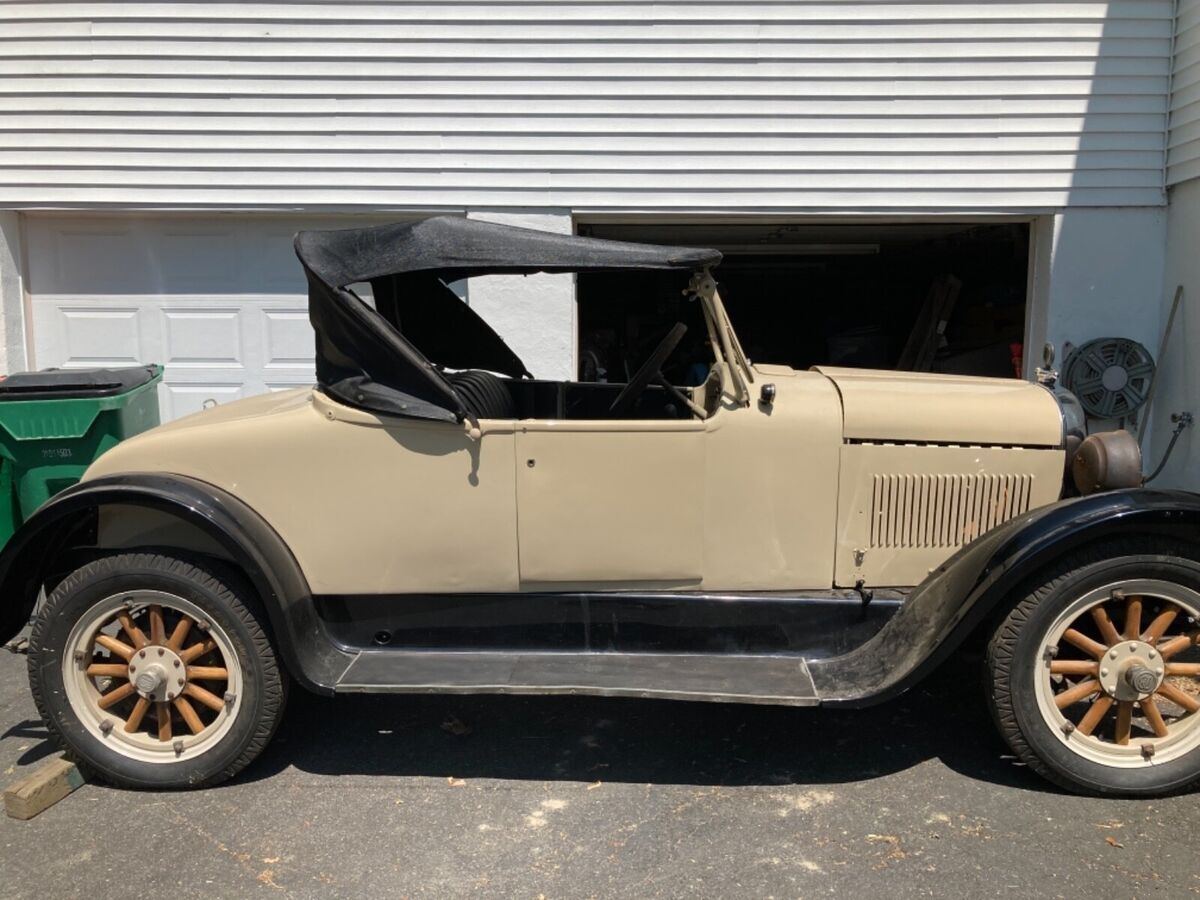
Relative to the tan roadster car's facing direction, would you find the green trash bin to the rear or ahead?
to the rear

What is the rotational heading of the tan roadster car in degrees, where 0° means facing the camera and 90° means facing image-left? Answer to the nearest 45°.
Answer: approximately 270°

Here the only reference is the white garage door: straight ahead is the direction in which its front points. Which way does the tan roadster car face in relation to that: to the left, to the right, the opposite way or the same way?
to the left

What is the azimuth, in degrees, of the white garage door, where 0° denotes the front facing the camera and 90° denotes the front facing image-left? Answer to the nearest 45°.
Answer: approximately 0°

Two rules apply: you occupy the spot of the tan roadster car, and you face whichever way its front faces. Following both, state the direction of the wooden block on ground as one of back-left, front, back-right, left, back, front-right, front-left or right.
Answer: back

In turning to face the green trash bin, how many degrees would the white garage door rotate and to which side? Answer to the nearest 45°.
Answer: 0° — it already faces it

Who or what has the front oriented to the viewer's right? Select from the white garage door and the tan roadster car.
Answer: the tan roadster car

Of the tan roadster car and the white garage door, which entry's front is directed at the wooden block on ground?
the white garage door

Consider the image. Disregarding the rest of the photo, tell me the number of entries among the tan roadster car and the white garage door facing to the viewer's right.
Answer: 1
